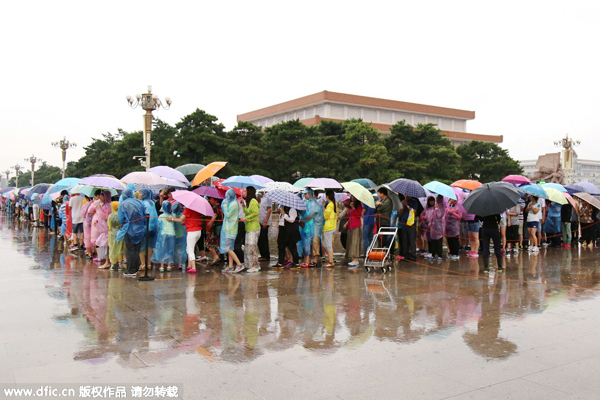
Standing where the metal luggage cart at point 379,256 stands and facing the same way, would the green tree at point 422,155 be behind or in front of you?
behind

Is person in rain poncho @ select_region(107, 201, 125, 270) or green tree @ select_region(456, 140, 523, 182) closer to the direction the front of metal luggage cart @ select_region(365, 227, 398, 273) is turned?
the person in rain poncho
